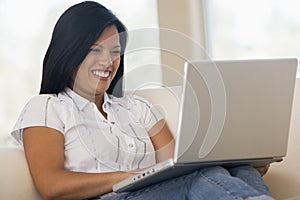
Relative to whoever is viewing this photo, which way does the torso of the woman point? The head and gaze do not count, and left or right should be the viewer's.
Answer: facing the viewer and to the right of the viewer

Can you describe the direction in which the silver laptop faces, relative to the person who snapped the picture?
facing away from the viewer and to the left of the viewer

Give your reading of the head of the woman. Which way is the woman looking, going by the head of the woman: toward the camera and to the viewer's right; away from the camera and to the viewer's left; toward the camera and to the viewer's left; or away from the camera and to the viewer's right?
toward the camera and to the viewer's right
